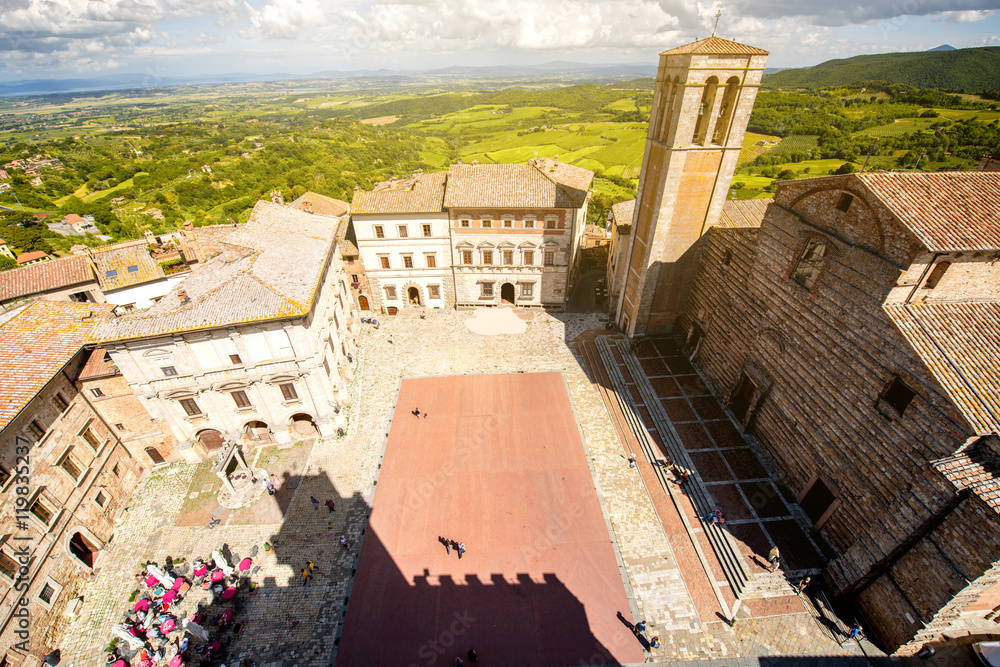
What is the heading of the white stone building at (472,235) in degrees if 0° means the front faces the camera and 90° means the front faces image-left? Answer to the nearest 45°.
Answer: approximately 0°

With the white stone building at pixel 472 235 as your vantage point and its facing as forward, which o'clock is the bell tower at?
The bell tower is roughly at 10 o'clock from the white stone building.

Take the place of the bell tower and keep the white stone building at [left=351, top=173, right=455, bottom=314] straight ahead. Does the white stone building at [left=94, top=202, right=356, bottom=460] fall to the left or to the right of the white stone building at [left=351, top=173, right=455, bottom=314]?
left

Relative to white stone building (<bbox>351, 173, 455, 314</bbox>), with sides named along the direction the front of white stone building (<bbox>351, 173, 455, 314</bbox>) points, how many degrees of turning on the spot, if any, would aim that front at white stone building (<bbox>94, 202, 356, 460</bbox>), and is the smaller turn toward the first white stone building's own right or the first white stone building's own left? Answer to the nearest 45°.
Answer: approximately 45° to the first white stone building's own right

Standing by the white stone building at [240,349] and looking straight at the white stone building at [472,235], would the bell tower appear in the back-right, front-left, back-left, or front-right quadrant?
front-right

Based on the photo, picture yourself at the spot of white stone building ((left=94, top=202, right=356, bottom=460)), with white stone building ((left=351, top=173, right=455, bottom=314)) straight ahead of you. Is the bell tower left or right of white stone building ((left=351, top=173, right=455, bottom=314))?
right

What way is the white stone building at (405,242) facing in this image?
toward the camera

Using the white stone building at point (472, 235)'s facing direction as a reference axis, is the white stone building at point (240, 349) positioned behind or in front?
in front
